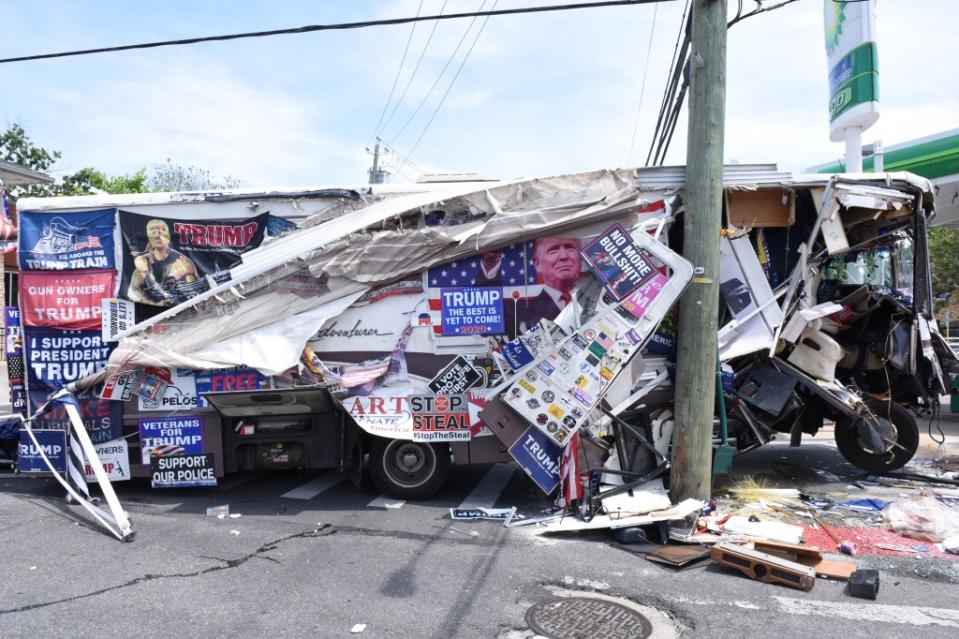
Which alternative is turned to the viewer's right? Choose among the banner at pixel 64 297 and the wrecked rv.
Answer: the wrecked rv

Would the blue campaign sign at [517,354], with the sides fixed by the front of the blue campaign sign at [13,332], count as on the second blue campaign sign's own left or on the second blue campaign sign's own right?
on the second blue campaign sign's own left

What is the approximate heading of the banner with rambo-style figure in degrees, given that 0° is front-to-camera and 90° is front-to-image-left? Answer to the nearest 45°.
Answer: approximately 0°

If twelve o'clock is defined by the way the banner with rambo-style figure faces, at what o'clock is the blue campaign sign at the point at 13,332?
The blue campaign sign is roughly at 4 o'clock from the banner with rambo-style figure.

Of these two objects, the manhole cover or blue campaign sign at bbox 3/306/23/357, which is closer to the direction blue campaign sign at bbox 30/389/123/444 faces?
the manhole cover

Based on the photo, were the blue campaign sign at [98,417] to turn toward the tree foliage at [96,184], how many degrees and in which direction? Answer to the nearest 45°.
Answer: approximately 180°

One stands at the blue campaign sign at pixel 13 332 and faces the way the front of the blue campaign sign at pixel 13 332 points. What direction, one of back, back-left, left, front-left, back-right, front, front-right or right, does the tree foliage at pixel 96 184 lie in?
back

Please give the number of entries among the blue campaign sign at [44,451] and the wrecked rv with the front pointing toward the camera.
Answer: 1

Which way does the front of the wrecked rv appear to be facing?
to the viewer's right

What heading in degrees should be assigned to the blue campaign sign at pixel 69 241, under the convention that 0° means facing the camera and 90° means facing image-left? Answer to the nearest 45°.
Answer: approximately 0°

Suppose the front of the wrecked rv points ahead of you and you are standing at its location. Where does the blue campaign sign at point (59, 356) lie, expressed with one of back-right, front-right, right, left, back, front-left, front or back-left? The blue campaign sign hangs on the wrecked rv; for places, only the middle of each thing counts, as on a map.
back
